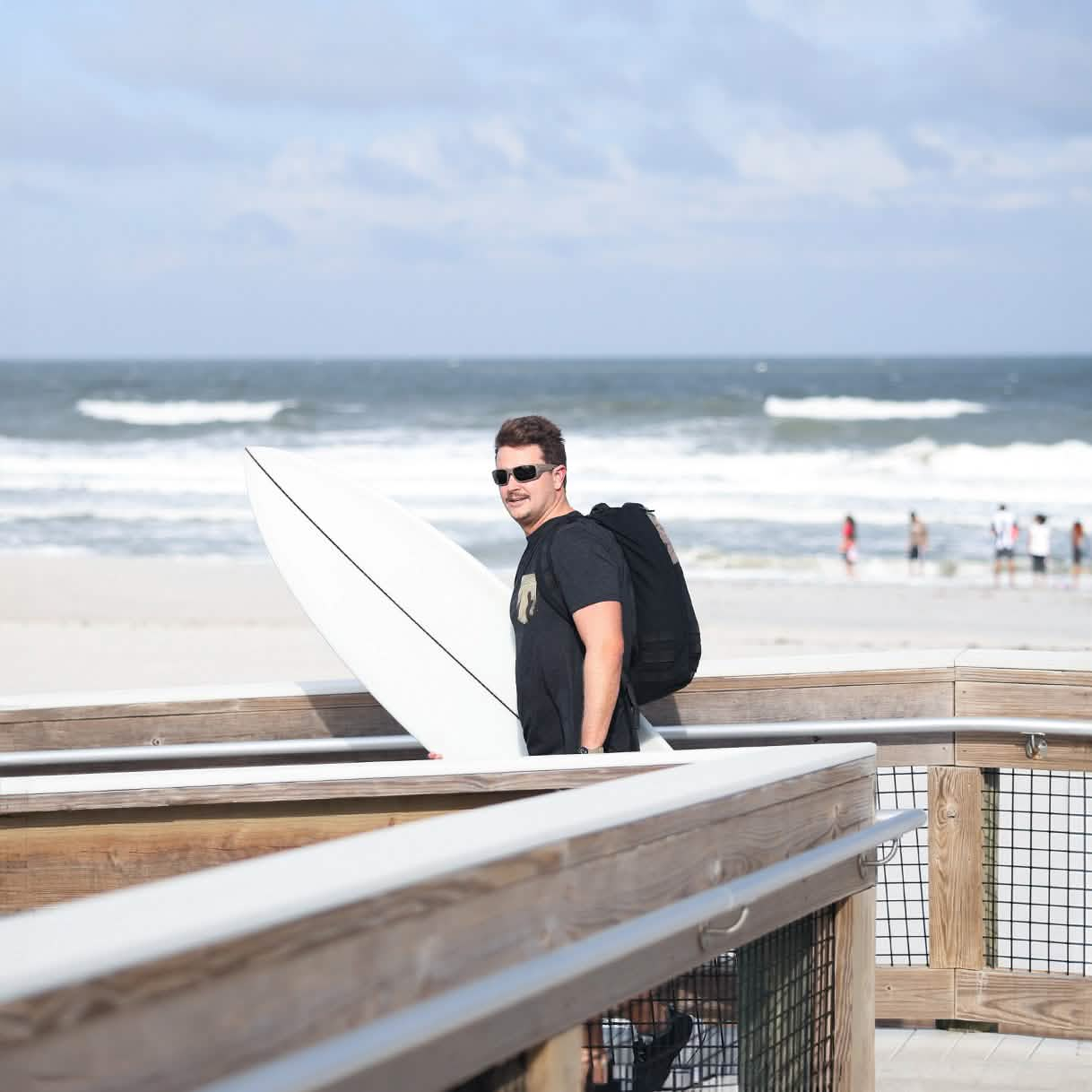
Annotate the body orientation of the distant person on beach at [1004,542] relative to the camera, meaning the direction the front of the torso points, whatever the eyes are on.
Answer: away from the camera

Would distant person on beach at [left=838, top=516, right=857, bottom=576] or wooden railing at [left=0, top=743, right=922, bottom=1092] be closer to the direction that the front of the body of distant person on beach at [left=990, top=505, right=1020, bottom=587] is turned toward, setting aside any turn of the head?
the distant person on beach

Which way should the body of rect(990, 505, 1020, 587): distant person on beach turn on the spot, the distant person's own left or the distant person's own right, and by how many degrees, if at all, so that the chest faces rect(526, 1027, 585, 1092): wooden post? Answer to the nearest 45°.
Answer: approximately 180°

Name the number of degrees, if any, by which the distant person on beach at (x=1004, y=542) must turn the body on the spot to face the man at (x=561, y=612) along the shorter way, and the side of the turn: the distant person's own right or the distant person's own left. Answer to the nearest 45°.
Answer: approximately 180°

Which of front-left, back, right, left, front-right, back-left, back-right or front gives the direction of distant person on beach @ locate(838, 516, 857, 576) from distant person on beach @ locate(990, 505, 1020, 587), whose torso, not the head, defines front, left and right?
left

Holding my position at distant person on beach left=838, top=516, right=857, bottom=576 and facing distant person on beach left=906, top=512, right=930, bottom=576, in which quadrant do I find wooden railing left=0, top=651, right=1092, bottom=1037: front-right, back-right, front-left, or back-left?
back-right

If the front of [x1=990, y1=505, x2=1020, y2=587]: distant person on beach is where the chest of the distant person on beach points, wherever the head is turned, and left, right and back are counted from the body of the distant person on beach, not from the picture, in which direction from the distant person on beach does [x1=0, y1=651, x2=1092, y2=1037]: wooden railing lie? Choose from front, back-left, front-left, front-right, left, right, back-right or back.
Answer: back

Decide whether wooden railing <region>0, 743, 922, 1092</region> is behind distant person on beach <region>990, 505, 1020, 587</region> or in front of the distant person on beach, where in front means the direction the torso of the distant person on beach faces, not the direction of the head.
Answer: behind
